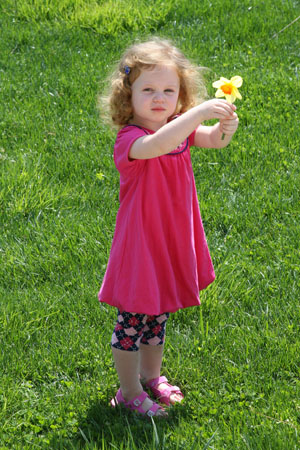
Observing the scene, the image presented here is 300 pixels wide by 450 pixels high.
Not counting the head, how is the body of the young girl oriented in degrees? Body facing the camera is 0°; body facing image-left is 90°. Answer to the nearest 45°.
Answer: approximately 315°
